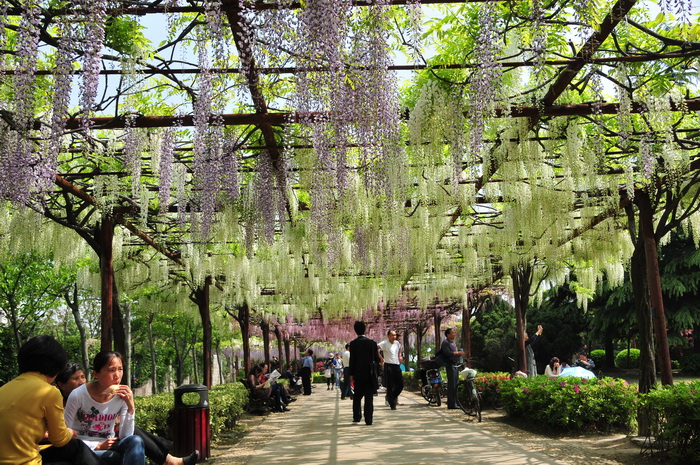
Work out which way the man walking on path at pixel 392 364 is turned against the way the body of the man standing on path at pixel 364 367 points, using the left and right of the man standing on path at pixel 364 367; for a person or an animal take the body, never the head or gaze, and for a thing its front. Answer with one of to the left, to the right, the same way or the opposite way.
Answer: the opposite way

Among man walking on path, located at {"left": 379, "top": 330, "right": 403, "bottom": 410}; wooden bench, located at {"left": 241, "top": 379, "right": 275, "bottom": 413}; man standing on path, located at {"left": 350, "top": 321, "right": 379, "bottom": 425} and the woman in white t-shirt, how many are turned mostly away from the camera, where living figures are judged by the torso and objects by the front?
1

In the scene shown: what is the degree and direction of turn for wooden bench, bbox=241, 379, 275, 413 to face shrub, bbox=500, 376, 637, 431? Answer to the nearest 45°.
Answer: approximately 45° to its right

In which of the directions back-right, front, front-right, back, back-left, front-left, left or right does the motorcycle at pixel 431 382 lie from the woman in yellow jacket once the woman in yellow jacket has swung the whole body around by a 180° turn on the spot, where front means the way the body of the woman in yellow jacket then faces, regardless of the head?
back

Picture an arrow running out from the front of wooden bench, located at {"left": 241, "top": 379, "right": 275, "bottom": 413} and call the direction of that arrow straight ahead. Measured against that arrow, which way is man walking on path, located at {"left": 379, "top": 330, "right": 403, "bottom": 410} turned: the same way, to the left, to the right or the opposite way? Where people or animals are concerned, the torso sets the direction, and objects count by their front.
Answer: to the right

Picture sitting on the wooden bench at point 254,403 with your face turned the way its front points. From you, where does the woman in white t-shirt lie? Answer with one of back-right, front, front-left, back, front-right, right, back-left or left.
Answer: right

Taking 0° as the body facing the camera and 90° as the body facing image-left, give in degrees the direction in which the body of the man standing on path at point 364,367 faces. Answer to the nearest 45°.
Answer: approximately 180°

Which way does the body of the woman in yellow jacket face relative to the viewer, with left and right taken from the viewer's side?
facing away from the viewer and to the right of the viewer

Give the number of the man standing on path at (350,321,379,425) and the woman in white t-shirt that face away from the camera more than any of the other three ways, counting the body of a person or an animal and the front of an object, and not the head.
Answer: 1

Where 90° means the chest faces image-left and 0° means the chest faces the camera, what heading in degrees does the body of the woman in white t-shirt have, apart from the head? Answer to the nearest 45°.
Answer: approximately 315°

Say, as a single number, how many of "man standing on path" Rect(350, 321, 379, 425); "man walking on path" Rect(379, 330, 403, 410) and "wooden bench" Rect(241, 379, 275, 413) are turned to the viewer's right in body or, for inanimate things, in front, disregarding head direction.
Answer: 1

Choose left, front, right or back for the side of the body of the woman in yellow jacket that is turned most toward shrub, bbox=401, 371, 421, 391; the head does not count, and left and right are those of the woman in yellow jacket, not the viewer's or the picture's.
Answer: front

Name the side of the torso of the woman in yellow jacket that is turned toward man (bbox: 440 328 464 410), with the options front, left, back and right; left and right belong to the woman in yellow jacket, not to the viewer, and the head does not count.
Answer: front

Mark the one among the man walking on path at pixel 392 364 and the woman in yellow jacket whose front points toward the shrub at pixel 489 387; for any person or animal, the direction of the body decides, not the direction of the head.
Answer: the woman in yellow jacket

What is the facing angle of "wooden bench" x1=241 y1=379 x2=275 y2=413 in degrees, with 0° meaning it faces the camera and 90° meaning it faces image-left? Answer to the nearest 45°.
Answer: approximately 270°
